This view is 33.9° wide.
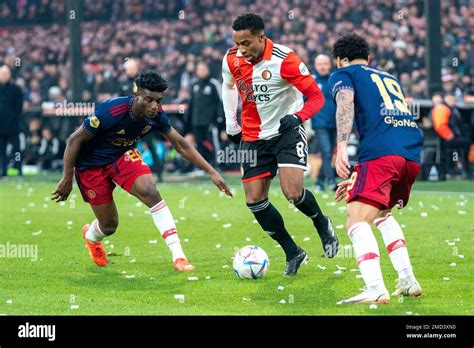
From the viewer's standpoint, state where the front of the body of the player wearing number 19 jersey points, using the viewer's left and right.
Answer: facing away from the viewer and to the left of the viewer

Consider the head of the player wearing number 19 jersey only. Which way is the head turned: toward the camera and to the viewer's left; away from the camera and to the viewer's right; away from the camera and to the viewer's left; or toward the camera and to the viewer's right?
away from the camera and to the viewer's left
